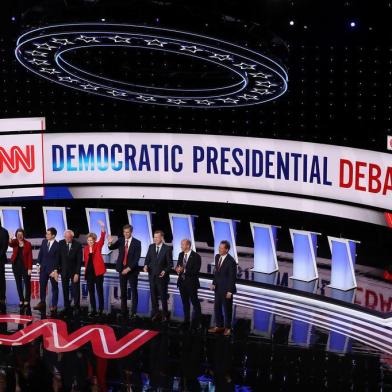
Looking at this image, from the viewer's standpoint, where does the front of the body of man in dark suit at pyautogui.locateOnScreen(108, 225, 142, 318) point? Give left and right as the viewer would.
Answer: facing the viewer and to the left of the viewer

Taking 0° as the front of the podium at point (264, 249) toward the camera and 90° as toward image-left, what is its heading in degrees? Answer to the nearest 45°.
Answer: approximately 45°

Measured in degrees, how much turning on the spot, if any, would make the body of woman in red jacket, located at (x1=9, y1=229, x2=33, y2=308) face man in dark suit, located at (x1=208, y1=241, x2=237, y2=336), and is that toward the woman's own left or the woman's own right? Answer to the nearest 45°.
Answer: approximately 45° to the woman's own left

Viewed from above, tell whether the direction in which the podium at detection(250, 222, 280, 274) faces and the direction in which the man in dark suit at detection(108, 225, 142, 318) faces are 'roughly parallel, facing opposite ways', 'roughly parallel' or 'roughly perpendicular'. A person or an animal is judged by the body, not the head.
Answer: roughly parallel

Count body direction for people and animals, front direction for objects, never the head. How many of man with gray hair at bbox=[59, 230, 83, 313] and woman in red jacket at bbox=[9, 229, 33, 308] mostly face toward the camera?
2

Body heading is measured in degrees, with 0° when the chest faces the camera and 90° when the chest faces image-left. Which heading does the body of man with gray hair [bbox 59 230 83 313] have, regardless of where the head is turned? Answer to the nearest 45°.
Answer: approximately 0°

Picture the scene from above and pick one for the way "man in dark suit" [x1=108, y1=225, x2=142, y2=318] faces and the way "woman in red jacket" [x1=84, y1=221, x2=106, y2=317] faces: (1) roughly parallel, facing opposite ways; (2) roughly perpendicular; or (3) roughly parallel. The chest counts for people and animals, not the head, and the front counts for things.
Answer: roughly parallel

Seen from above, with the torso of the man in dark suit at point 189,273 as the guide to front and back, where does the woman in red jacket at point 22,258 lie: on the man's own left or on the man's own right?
on the man's own right

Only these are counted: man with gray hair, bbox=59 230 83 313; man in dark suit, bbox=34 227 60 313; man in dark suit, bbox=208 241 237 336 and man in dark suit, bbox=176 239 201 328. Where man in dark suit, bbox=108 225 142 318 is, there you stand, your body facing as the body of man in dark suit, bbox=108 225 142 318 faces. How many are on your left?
2

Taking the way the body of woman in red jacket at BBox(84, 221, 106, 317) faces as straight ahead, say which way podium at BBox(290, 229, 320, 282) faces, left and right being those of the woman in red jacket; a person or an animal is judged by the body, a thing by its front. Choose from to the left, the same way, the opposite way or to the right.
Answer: the same way

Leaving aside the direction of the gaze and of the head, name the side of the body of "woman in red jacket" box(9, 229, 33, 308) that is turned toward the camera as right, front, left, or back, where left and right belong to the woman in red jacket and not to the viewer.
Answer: front

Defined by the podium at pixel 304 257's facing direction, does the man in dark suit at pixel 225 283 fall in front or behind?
in front

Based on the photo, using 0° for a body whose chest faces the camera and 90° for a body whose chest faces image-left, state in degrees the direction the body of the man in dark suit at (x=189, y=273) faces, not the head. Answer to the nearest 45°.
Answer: approximately 45°
